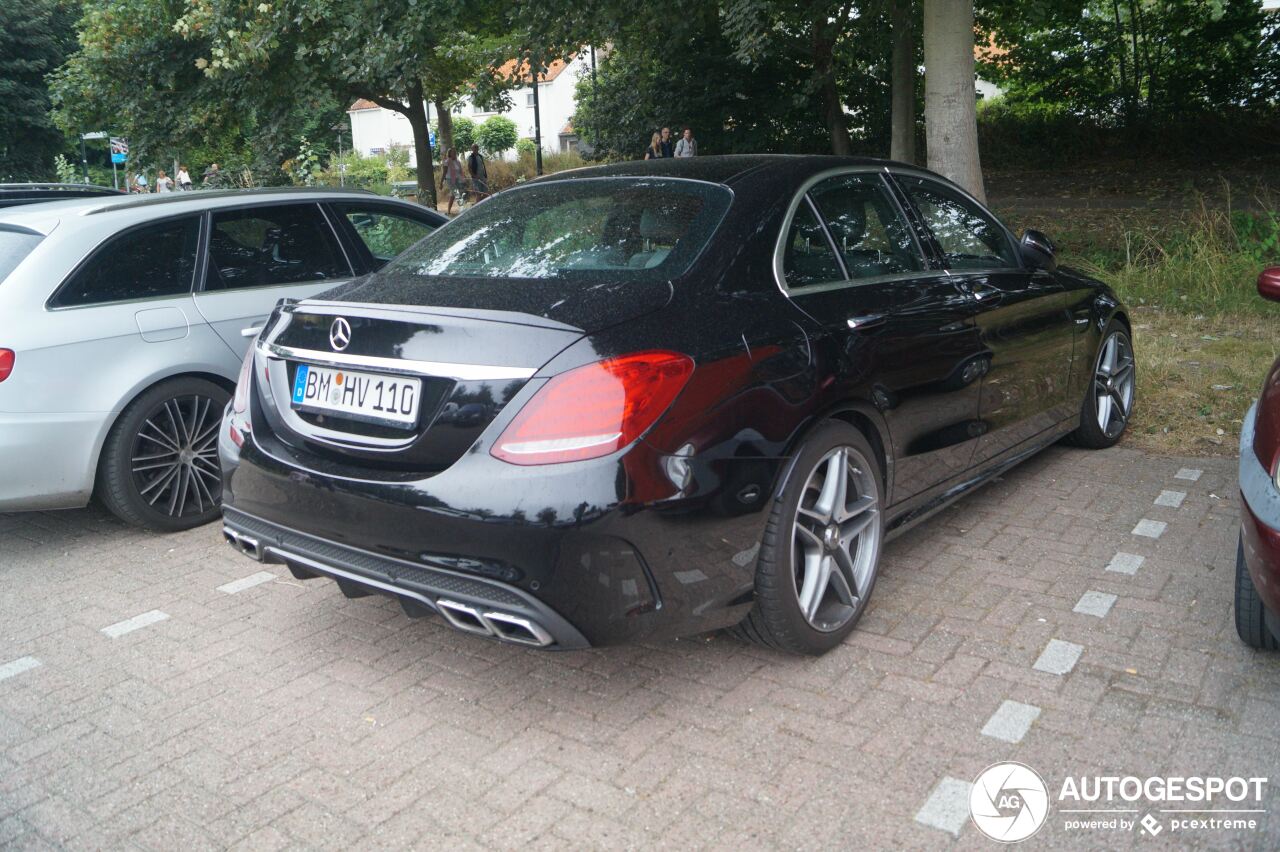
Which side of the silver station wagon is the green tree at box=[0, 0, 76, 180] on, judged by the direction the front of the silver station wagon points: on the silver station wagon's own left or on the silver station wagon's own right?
on the silver station wagon's own left

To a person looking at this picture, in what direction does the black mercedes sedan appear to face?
facing away from the viewer and to the right of the viewer

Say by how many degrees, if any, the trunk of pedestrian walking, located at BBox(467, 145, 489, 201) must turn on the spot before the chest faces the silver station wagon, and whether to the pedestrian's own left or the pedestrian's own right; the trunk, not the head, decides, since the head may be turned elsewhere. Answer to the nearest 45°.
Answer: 0° — they already face it

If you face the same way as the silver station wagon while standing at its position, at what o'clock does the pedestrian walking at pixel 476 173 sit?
The pedestrian walking is roughly at 11 o'clock from the silver station wagon.

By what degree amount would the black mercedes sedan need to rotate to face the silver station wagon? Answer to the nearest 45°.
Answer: approximately 90° to its left

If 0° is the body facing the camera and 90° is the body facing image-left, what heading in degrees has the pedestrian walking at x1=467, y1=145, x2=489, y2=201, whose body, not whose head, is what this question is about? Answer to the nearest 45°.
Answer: approximately 0°

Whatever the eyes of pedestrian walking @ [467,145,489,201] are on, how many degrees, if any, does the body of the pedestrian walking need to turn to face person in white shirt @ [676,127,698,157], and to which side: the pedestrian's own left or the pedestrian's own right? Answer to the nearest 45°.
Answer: approximately 45° to the pedestrian's own left

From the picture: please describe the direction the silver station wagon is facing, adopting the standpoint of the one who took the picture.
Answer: facing away from the viewer and to the right of the viewer
